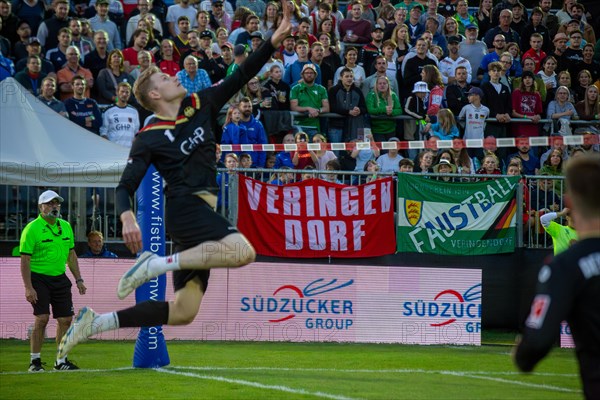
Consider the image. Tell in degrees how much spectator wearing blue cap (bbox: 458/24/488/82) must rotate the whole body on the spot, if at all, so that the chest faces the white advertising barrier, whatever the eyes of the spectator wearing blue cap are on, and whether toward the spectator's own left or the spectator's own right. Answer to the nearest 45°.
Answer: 0° — they already face it

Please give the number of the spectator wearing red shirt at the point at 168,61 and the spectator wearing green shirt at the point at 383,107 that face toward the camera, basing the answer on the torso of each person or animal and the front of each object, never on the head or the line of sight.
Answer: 2

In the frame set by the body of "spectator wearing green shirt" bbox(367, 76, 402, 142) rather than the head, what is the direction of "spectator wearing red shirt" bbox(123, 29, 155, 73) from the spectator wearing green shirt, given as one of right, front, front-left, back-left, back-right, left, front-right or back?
right

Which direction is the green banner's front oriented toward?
toward the camera

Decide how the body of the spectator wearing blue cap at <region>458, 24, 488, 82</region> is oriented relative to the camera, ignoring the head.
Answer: toward the camera

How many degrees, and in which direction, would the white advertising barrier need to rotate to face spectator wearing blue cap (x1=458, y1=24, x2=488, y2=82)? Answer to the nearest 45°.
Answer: approximately 135° to its left

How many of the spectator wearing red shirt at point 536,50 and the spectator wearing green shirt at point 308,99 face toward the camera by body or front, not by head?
2

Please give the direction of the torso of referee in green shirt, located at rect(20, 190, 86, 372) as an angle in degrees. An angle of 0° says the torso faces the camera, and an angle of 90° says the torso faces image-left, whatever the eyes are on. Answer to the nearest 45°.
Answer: approximately 315°

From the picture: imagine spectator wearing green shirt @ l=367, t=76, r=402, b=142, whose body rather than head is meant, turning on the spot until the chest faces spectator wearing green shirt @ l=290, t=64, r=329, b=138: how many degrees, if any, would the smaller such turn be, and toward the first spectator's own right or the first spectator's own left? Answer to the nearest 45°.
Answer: approximately 90° to the first spectator's own right

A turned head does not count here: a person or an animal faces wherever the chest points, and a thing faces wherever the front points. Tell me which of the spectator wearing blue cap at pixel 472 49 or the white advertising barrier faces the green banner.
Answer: the spectator wearing blue cap
